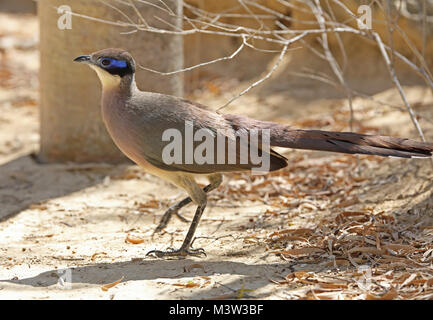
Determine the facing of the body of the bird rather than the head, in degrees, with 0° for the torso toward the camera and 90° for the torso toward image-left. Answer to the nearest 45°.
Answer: approximately 90°

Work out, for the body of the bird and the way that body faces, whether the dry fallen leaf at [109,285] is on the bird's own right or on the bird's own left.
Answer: on the bird's own left

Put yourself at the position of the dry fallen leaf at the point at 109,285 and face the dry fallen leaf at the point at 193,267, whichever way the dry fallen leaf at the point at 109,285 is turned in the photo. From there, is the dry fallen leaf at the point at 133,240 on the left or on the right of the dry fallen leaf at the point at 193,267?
left
